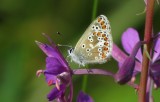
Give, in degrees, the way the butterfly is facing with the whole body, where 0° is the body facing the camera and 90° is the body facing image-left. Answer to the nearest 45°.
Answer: approximately 90°

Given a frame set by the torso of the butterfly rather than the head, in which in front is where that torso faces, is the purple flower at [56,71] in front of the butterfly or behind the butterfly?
in front
